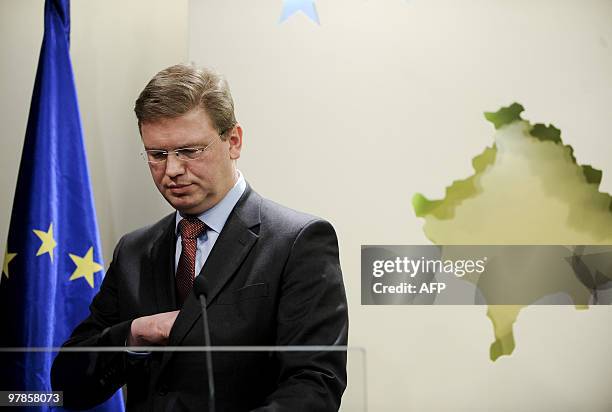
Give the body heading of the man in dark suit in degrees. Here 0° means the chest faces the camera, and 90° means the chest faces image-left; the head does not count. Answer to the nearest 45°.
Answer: approximately 45°

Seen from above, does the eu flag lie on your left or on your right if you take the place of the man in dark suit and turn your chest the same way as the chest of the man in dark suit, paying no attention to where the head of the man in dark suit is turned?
on your right
